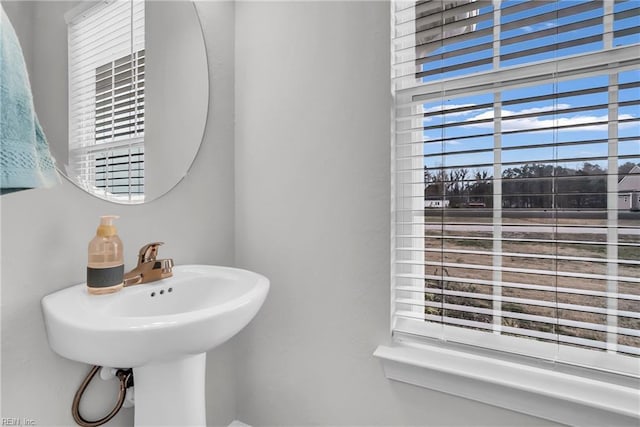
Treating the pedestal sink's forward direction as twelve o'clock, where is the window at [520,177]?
The window is roughly at 11 o'clock from the pedestal sink.

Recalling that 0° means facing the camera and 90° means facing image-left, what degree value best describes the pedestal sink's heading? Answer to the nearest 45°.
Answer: approximately 315°
